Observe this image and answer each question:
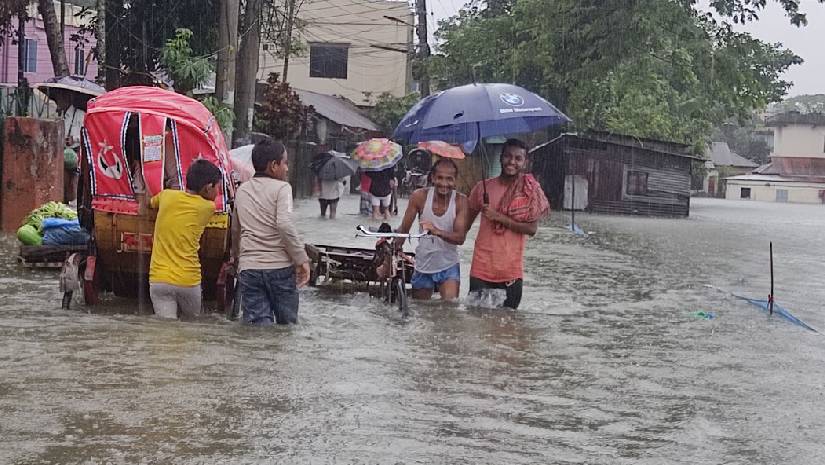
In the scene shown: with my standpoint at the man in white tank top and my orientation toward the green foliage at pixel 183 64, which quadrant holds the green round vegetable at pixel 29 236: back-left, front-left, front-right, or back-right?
front-left

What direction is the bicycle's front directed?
toward the camera

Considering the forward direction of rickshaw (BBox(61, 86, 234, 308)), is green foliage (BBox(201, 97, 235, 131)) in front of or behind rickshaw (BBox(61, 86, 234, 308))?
in front

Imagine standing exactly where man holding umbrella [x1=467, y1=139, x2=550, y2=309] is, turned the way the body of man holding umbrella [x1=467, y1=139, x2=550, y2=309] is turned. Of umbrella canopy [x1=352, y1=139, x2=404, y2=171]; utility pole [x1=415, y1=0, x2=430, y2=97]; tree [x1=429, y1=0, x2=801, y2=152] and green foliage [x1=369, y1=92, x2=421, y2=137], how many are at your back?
4

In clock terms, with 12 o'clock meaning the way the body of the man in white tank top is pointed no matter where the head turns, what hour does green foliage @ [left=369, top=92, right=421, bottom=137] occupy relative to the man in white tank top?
The green foliage is roughly at 6 o'clock from the man in white tank top.

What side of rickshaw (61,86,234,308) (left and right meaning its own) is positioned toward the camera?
back

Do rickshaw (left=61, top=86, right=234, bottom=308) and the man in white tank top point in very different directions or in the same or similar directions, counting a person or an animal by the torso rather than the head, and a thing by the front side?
very different directions

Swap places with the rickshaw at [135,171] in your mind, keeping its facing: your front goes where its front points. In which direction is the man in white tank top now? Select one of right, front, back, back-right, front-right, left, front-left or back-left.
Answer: right

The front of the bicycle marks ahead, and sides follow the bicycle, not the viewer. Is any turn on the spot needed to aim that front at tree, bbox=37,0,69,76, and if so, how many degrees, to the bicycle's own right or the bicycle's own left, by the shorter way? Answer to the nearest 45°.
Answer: approximately 135° to the bicycle's own right

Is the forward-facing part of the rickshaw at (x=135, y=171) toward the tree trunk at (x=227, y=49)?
yes

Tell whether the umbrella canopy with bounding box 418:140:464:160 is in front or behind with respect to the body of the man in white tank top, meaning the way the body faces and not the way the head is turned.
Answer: behind

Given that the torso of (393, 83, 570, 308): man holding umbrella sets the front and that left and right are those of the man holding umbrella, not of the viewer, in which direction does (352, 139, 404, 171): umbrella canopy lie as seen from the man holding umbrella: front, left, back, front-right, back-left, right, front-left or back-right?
back

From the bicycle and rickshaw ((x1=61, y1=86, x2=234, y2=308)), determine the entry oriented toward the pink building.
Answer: the rickshaw

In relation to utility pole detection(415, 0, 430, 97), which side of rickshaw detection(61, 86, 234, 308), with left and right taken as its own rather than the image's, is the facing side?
front

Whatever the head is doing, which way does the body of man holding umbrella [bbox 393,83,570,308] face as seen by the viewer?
toward the camera

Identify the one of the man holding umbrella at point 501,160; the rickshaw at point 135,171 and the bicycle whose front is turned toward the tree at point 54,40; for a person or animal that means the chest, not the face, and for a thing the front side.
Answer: the rickshaw

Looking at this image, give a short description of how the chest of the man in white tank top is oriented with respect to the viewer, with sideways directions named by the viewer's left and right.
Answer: facing the viewer

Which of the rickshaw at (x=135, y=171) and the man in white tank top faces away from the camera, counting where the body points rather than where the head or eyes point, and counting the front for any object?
the rickshaw
